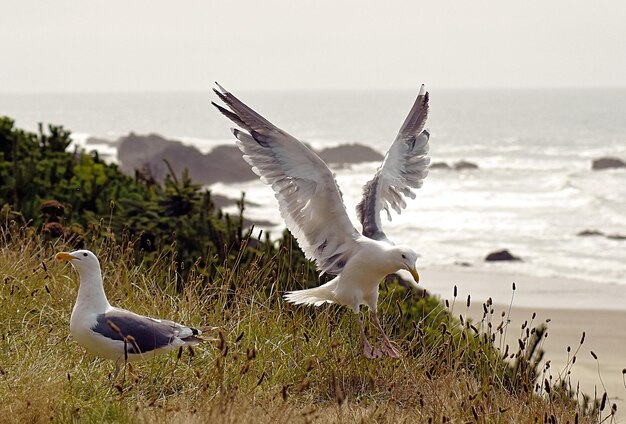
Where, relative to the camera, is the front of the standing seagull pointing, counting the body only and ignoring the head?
to the viewer's left

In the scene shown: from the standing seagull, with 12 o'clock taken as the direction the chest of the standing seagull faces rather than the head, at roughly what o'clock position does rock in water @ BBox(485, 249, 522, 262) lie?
The rock in water is roughly at 4 o'clock from the standing seagull.

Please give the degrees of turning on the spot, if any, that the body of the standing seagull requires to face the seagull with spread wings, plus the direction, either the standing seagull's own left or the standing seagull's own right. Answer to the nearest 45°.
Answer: approximately 135° to the standing seagull's own right

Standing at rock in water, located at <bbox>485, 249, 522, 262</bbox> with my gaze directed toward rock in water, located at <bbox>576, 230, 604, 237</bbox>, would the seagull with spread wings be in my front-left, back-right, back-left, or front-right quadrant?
back-right

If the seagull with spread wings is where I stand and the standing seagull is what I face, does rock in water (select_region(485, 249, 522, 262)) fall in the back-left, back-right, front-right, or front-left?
back-right
